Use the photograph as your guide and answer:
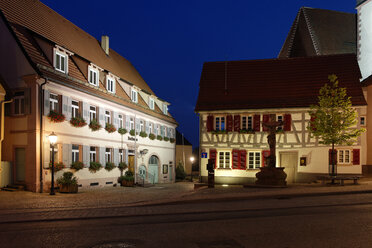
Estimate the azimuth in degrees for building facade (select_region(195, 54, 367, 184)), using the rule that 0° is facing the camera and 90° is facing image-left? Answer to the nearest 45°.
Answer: approximately 0°

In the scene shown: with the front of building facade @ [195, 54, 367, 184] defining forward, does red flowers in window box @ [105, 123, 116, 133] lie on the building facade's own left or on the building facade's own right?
on the building facade's own right

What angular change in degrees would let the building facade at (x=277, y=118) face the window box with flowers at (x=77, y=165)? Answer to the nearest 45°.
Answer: approximately 45° to its right

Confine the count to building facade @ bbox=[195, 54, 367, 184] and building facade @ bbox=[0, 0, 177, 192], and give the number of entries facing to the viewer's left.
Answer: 0

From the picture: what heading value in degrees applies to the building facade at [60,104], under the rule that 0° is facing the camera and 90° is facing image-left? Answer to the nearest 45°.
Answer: approximately 315°
